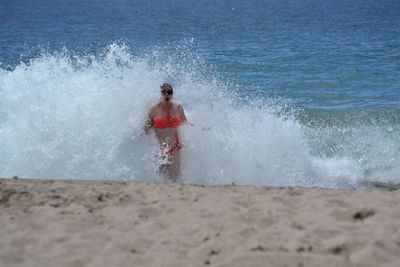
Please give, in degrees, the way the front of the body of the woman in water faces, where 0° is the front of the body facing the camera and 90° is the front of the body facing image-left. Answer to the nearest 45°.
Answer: approximately 0°
